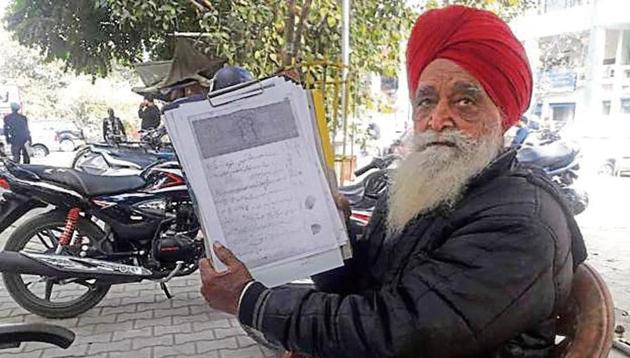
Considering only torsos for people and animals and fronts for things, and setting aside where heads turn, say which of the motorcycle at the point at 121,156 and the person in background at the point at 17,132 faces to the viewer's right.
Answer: the motorcycle

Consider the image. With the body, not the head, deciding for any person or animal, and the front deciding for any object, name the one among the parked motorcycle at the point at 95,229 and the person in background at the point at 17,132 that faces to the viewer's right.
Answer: the parked motorcycle

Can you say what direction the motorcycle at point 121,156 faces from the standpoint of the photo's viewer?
facing to the right of the viewer

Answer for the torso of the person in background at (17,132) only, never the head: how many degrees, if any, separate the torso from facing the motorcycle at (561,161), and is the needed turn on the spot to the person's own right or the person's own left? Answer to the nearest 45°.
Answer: approximately 135° to the person's own right

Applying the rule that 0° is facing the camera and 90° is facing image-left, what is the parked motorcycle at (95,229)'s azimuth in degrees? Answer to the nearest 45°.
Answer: approximately 270°

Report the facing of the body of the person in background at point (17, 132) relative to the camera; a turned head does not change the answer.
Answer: away from the camera

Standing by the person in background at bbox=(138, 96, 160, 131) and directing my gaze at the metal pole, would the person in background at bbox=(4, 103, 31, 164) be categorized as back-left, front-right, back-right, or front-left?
back-right
